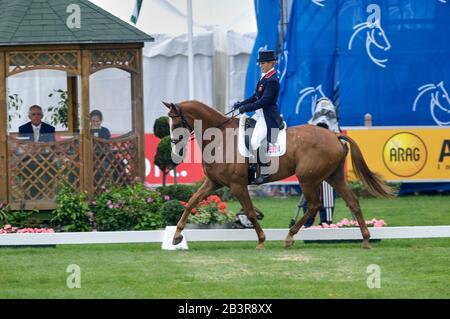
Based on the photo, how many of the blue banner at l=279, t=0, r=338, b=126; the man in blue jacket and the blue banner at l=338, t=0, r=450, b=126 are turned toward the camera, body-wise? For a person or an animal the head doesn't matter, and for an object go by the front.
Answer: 3

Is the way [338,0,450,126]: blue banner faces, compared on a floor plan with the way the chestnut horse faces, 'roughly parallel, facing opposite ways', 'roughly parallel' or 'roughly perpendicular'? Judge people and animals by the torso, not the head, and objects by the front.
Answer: roughly perpendicular

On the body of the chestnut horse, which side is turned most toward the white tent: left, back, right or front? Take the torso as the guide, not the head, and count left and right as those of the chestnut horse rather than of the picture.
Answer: right

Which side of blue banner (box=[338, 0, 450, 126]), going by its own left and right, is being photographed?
front

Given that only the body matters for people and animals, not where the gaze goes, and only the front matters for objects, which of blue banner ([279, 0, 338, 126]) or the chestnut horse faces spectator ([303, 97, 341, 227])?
the blue banner

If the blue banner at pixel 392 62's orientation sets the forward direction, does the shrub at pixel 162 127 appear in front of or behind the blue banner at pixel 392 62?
in front

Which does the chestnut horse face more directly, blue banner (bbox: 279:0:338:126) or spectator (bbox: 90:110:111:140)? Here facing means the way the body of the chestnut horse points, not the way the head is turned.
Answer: the spectator

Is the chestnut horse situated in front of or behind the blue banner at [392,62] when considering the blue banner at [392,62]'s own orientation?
in front

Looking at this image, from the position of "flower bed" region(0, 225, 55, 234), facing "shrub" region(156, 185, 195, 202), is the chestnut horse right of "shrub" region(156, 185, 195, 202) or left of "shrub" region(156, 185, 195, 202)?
right

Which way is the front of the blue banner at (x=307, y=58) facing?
toward the camera

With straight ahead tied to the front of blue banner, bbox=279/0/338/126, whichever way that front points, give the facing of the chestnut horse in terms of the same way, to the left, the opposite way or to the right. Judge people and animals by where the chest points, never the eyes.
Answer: to the right

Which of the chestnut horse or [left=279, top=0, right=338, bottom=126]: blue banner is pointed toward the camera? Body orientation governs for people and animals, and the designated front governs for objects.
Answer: the blue banner

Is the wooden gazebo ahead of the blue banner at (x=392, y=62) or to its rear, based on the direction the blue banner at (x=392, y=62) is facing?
ahead

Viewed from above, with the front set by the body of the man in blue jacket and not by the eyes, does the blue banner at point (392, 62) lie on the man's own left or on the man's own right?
on the man's own left

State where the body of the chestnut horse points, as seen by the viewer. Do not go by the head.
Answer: to the viewer's left

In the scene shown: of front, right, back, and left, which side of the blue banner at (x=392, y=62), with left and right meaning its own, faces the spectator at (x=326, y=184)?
front
